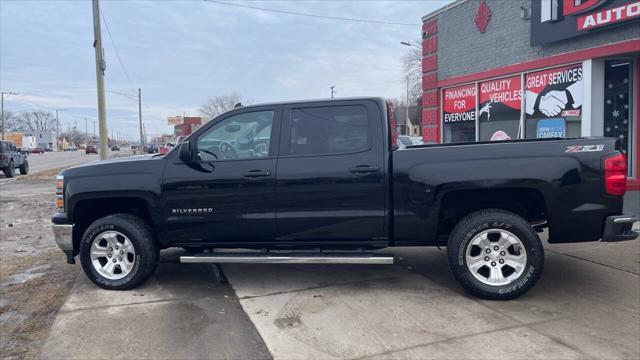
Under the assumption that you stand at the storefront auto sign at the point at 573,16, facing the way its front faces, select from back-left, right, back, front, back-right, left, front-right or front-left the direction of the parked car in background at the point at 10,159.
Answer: front-right

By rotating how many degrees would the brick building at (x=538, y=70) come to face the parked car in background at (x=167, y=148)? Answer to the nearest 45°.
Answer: approximately 45° to its right

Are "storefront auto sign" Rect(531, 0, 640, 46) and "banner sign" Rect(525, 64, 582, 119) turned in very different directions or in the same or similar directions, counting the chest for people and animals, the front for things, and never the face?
same or similar directions

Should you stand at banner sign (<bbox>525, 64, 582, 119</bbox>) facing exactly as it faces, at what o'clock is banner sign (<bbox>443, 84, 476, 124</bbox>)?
banner sign (<bbox>443, 84, 476, 124</bbox>) is roughly at 3 o'clock from banner sign (<bbox>525, 64, 582, 119</bbox>).

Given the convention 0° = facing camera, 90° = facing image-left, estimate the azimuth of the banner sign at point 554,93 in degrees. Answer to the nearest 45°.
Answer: approximately 45°

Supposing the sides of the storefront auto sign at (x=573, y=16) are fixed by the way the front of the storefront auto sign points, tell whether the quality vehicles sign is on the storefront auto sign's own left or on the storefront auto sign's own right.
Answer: on the storefront auto sign's own right

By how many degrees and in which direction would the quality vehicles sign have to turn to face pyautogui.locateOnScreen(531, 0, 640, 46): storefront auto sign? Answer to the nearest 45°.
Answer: approximately 90° to its left

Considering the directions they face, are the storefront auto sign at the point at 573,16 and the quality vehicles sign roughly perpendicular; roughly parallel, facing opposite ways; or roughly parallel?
roughly parallel

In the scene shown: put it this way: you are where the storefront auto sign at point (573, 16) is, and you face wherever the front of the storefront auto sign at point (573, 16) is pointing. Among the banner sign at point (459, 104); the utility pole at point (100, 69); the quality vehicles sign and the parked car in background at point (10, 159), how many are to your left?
0

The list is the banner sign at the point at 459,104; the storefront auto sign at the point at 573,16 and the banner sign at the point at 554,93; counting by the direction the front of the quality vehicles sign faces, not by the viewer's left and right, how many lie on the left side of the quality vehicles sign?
2

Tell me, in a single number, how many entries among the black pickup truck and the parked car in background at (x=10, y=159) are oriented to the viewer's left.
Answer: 1

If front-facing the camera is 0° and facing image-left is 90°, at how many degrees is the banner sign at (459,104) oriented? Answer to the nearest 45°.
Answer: approximately 45°

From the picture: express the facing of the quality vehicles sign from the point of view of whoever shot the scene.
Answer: facing the viewer and to the left of the viewer

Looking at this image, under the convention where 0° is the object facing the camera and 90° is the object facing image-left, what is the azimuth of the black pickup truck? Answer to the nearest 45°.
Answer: approximately 90°

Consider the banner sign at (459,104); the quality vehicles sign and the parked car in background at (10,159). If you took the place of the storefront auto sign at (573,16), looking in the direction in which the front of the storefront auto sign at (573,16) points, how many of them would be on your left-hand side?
0

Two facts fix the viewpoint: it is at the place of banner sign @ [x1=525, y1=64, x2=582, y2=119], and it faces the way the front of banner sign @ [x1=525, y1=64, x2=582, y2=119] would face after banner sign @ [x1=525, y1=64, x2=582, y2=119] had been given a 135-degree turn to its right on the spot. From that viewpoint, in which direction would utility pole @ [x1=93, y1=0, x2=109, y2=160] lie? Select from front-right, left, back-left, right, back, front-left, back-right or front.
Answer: left

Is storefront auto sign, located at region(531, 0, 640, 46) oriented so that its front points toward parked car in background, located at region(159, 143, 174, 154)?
no
